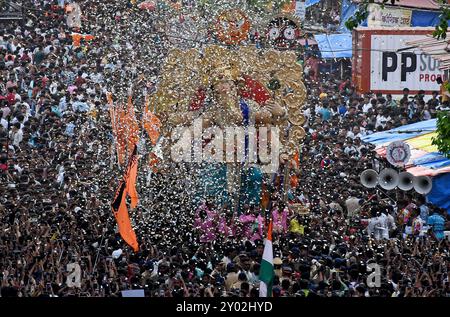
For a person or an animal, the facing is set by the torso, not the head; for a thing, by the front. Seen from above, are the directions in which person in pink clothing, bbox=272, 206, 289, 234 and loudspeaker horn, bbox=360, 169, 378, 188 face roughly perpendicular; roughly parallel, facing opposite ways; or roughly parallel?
roughly parallel

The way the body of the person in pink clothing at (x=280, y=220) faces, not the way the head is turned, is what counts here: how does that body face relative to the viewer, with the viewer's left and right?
facing the viewer

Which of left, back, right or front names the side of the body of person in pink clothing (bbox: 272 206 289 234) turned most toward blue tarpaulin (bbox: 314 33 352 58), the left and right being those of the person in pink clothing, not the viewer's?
back

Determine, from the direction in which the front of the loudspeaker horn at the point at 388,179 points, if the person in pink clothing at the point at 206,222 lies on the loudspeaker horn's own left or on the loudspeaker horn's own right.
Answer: on the loudspeaker horn's own right

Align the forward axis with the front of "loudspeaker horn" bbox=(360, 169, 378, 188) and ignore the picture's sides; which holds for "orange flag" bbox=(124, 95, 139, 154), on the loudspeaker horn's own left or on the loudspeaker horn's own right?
on the loudspeaker horn's own right

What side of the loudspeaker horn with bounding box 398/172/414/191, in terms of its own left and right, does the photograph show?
front

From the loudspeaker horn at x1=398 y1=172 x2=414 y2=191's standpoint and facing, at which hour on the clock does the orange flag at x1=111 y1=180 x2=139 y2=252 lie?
The orange flag is roughly at 2 o'clock from the loudspeaker horn.

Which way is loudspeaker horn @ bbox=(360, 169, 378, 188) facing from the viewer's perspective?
toward the camera
